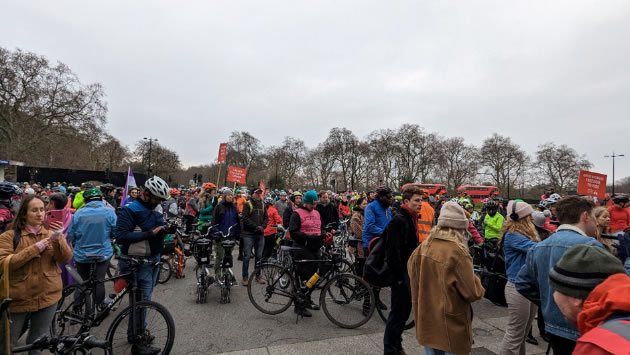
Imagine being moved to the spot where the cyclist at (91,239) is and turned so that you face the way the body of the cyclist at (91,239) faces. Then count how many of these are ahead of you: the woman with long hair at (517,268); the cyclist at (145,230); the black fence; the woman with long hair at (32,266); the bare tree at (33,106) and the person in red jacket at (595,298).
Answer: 2

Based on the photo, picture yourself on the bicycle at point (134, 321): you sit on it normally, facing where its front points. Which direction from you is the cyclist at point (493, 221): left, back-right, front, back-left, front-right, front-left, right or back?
front-left

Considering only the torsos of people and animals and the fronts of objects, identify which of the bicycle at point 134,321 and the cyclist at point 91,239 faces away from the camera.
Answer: the cyclist

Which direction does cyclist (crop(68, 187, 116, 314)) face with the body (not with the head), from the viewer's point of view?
away from the camera

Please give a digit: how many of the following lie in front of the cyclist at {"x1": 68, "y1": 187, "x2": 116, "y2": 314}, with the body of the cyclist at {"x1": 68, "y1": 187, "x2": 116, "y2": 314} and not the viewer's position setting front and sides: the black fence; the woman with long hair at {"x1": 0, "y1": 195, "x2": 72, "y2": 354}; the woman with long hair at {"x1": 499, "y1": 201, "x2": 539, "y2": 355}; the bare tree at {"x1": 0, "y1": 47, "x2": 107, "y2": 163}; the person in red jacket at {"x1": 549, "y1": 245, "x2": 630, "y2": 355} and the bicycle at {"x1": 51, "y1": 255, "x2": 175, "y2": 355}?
2

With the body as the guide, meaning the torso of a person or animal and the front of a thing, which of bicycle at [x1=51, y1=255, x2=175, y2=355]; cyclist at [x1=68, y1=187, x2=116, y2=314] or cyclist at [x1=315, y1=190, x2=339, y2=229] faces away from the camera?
cyclist at [x1=68, y1=187, x2=116, y2=314]

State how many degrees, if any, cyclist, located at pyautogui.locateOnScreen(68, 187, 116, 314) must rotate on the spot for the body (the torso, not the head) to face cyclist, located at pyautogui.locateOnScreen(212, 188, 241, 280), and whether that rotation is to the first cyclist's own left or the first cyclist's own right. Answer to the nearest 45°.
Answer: approximately 45° to the first cyclist's own right

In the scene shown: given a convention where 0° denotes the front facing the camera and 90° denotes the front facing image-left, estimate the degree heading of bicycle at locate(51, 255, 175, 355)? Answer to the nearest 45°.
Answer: approximately 315°

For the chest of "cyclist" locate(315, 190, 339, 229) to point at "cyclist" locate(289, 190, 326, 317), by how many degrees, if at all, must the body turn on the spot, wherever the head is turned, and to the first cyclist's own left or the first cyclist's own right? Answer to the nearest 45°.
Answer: approximately 45° to the first cyclist's own left

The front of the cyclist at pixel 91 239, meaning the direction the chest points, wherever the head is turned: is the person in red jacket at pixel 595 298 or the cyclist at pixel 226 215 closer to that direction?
the cyclist

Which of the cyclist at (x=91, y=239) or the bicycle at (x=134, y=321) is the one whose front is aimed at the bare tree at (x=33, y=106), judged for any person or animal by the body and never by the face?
the cyclist

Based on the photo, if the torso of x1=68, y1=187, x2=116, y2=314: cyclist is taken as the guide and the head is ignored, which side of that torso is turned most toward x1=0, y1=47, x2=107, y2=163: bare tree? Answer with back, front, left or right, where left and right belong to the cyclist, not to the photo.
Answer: front

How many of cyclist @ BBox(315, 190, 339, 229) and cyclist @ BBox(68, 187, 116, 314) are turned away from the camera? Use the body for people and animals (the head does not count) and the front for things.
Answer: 1

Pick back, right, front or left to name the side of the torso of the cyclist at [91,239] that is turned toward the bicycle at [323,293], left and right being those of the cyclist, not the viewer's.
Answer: right
